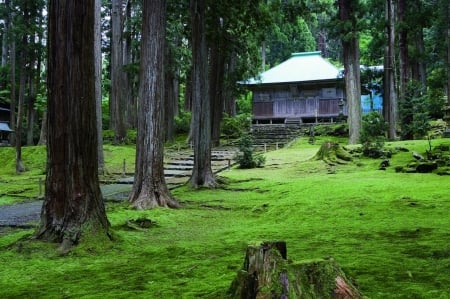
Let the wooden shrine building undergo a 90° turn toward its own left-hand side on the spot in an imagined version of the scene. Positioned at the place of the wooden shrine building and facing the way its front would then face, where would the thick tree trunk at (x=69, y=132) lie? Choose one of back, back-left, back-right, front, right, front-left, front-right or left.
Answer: right

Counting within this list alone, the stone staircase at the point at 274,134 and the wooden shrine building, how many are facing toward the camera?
2

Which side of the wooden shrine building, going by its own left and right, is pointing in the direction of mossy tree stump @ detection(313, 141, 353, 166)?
front

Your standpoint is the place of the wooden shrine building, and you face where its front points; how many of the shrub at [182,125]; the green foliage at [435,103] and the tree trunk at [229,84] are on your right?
2

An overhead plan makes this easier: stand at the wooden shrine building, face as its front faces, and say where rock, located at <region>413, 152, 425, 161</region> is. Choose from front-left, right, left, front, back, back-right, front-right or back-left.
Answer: front

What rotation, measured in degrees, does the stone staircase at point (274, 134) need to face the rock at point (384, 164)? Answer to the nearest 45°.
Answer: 0° — it already faces it

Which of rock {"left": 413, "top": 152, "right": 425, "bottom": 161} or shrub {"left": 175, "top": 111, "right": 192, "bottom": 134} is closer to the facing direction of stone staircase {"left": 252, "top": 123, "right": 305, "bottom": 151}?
the rock

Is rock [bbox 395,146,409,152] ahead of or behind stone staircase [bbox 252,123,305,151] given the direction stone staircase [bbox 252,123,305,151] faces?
ahead

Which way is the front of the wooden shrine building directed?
toward the camera

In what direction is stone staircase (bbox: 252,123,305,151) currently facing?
toward the camera

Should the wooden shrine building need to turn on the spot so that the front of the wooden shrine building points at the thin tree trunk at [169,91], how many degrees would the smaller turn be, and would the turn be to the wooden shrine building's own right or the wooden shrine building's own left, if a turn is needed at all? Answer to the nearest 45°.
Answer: approximately 45° to the wooden shrine building's own right

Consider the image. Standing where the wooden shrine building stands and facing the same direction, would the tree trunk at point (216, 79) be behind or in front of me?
in front

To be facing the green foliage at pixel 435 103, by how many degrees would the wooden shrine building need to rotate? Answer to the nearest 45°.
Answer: approximately 45° to its left

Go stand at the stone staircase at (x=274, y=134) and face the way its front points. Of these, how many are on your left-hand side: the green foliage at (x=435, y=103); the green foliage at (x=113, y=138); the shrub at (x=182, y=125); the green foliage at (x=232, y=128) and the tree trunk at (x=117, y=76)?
1
